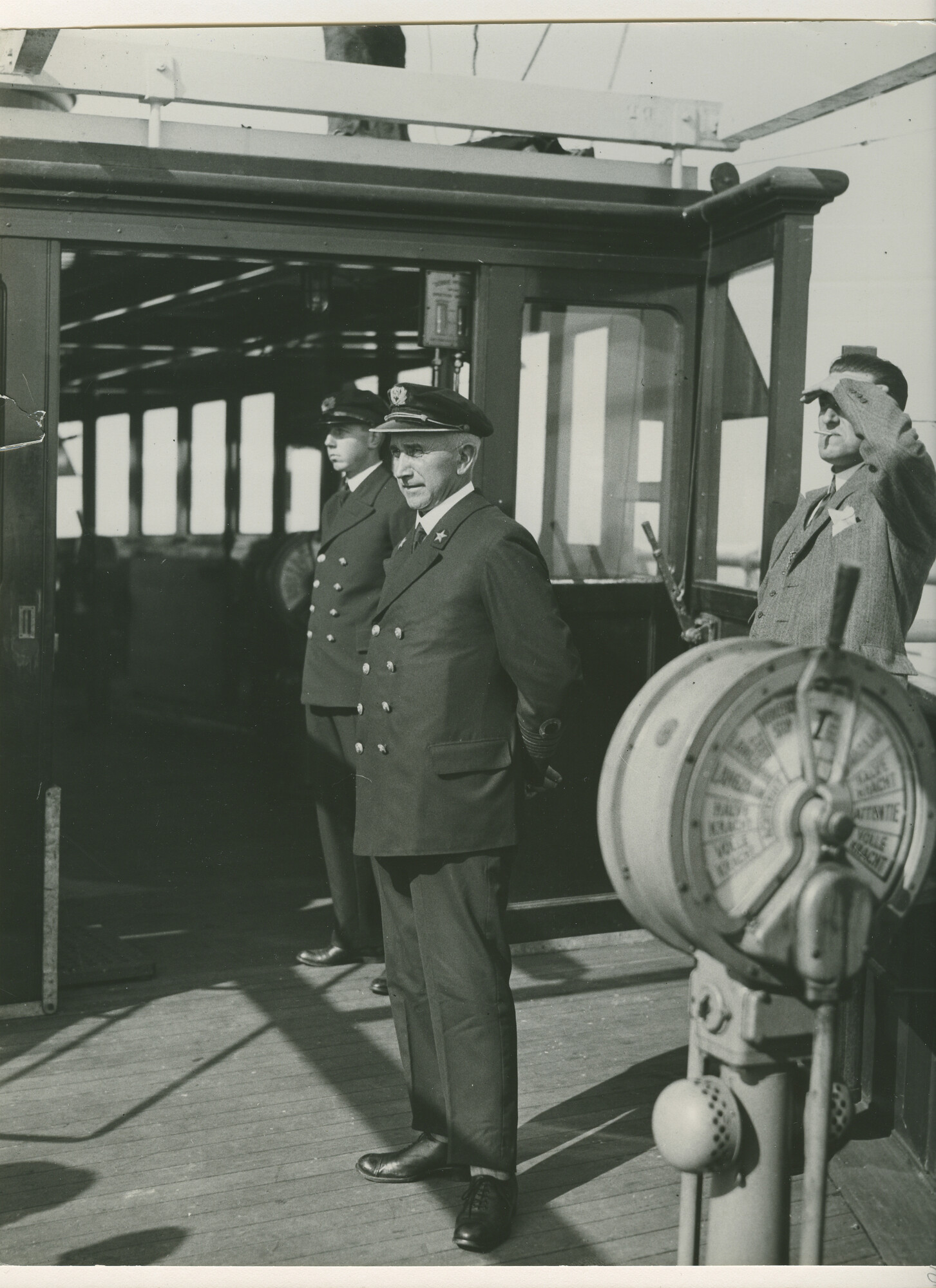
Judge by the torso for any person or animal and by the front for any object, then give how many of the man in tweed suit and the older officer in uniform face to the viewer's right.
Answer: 0

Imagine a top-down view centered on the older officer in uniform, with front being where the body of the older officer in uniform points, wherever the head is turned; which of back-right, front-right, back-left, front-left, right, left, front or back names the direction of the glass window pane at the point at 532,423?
back-right

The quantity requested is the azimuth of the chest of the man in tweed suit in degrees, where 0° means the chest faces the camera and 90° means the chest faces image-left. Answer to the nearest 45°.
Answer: approximately 45°

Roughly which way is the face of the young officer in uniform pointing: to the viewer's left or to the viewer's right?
to the viewer's left

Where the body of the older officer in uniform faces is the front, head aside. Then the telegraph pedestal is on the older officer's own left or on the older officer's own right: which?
on the older officer's own left

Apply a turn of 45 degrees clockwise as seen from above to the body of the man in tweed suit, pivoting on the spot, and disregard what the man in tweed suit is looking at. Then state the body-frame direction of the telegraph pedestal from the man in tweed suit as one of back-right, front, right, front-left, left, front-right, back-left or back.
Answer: left

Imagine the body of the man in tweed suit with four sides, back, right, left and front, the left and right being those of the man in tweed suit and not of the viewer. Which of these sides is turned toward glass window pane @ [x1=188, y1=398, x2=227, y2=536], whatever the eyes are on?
right

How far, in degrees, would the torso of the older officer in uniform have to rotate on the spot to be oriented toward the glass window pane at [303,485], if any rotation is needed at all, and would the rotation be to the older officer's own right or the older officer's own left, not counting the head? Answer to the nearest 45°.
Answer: approximately 135° to the older officer's own right

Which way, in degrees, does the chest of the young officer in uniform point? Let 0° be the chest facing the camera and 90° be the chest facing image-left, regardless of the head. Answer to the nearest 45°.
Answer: approximately 45°
